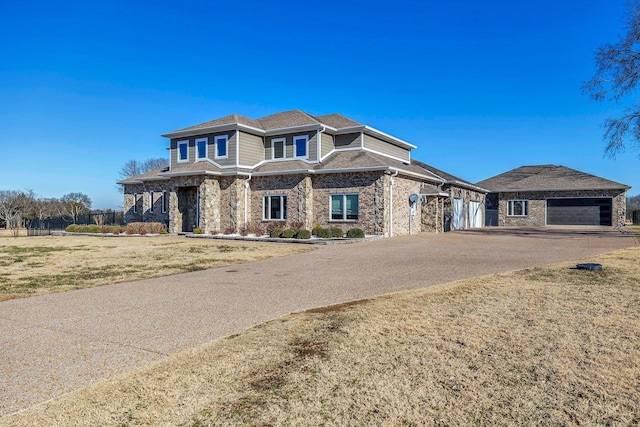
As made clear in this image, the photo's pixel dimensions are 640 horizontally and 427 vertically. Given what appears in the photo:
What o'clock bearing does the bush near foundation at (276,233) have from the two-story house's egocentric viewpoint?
The bush near foundation is roughly at 11 o'clock from the two-story house.

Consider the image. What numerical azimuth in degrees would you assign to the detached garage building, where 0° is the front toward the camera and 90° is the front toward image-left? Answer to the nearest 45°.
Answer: approximately 0°

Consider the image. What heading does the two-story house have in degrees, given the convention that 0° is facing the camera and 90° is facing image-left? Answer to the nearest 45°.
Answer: approximately 45°

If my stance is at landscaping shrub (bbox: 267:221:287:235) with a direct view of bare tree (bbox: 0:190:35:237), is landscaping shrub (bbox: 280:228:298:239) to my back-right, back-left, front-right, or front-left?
back-left

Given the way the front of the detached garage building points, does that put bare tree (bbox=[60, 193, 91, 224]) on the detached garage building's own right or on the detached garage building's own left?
on the detached garage building's own right

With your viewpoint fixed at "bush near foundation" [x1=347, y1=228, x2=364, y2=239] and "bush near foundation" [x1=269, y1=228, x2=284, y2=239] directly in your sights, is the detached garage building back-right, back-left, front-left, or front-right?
back-right

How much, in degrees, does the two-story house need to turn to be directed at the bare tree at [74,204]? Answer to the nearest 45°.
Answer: approximately 90° to its right

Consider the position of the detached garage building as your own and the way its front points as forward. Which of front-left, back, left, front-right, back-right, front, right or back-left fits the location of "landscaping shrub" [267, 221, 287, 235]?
front-right

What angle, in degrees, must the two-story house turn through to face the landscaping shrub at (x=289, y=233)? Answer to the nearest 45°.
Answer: approximately 45° to its left

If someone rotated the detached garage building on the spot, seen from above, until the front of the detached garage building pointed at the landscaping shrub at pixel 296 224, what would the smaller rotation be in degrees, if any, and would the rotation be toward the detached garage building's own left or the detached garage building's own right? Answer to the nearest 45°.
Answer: approximately 45° to the detached garage building's own right
